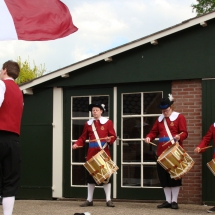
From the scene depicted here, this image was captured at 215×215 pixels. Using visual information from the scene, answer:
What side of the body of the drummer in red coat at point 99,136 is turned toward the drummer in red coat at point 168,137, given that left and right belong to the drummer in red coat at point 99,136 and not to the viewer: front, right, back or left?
left

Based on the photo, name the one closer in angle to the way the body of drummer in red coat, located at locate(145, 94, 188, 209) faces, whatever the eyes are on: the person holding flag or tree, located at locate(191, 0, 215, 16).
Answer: the person holding flag

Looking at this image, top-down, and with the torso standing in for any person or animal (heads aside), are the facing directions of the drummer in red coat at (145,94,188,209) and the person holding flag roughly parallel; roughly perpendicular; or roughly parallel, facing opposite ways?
roughly perpendicular

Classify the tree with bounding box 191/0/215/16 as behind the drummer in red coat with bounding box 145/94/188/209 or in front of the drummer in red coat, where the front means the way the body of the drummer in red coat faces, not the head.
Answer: behind

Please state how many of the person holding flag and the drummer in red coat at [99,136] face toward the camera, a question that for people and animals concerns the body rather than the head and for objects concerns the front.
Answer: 1

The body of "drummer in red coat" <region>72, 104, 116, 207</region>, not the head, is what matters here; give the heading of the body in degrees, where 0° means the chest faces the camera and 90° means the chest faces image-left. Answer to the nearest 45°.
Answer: approximately 0°

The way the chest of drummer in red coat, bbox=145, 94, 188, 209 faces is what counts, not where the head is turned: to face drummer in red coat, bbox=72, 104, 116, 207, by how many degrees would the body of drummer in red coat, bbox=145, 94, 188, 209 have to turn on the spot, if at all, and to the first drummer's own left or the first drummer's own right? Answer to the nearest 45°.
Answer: approximately 45° to the first drummer's own right
